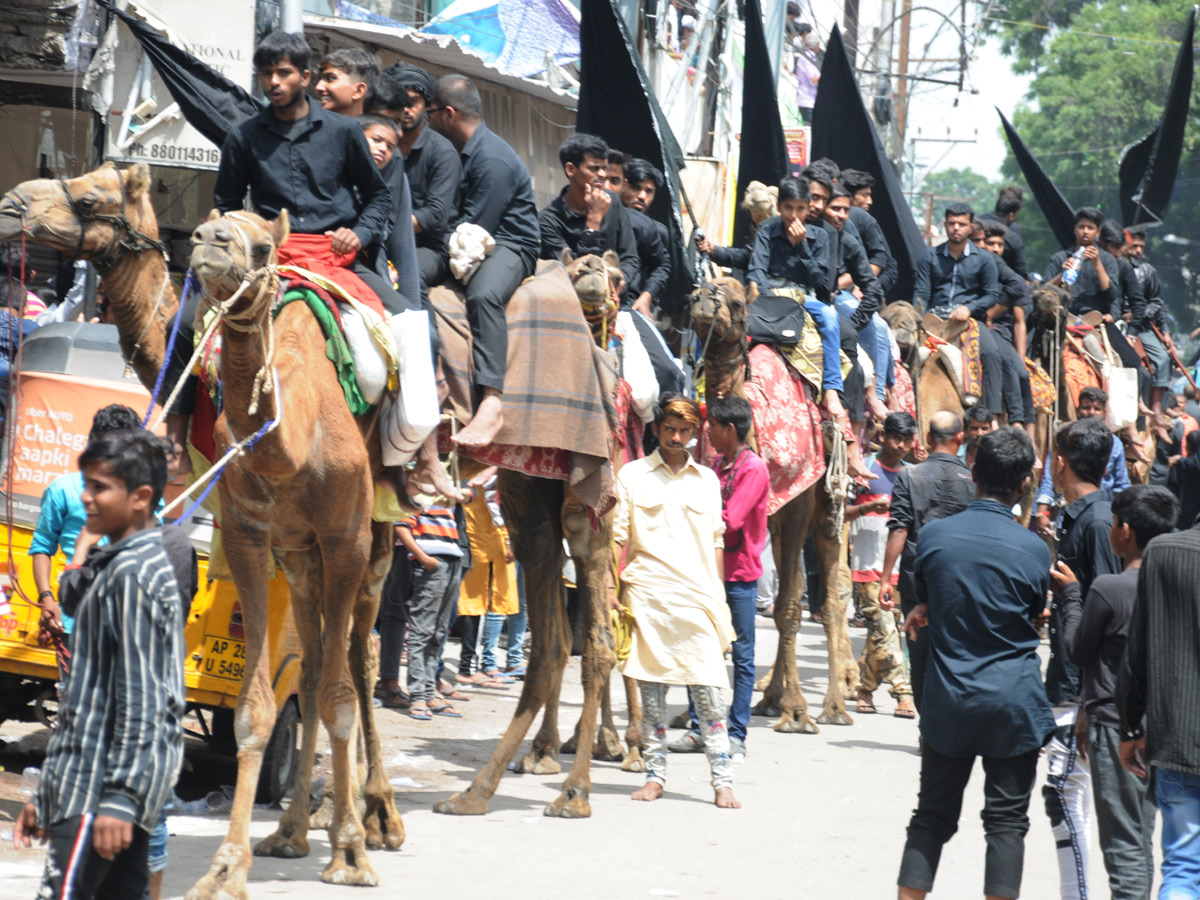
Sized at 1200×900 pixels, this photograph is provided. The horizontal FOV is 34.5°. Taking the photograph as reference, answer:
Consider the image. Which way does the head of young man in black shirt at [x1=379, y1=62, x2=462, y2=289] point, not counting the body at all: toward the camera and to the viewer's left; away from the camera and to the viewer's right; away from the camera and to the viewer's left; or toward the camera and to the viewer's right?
toward the camera and to the viewer's left

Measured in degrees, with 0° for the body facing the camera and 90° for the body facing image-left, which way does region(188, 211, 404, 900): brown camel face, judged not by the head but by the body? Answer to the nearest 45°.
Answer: approximately 45°

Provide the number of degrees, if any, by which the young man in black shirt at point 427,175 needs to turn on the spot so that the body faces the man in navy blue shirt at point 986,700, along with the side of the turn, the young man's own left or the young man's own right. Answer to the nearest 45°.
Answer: approximately 90° to the young man's own left

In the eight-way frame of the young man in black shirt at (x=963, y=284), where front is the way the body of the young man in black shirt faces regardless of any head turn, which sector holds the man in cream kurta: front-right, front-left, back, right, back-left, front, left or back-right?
front

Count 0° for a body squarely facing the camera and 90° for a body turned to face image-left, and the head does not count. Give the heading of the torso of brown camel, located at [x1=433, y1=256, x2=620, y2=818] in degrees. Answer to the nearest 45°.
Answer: approximately 45°

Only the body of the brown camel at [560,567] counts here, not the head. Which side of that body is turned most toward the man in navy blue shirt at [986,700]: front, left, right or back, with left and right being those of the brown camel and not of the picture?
left

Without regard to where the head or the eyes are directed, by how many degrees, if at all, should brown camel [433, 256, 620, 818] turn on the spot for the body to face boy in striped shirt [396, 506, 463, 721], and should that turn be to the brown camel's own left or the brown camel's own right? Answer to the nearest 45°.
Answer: approximately 135° to the brown camel's own right

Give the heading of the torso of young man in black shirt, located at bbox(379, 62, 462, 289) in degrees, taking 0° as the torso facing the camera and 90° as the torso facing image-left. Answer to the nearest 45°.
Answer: approximately 45°

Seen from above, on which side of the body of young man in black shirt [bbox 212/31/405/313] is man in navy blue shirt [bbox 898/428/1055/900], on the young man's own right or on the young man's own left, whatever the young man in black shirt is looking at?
on the young man's own left

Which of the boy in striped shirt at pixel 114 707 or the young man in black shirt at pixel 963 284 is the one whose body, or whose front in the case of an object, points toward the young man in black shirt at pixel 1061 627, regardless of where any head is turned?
the young man in black shirt at pixel 963 284

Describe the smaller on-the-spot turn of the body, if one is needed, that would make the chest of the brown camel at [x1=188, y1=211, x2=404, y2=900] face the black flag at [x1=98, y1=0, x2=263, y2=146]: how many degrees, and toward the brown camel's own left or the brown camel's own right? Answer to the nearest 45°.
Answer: approximately 135° to the brown camel's own right
